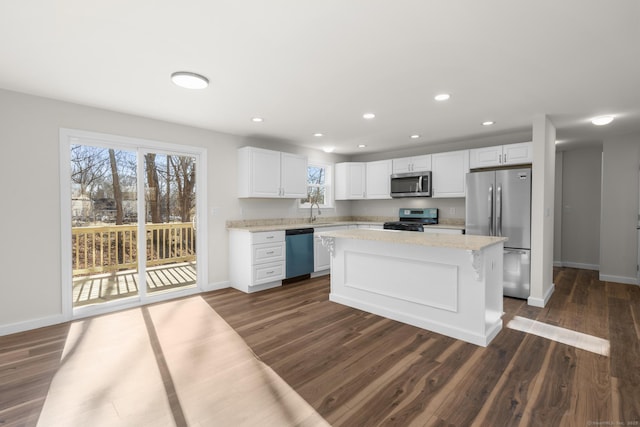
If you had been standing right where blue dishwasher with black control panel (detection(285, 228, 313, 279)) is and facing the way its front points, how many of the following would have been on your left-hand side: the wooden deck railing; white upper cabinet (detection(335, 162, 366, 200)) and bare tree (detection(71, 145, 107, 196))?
1

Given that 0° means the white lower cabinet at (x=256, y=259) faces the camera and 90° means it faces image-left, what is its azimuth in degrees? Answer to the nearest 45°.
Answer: approximately 315°

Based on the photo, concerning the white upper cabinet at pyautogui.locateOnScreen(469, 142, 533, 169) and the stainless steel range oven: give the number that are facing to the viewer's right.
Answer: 0

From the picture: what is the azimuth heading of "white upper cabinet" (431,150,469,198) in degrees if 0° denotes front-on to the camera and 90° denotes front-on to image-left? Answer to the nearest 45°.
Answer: approximately 45°

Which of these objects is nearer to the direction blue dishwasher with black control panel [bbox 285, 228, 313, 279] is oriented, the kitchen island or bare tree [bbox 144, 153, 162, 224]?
the kitchen island
